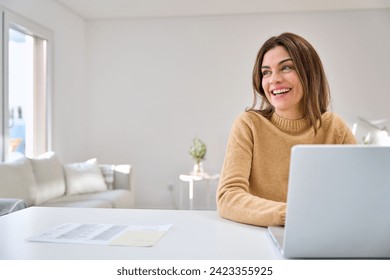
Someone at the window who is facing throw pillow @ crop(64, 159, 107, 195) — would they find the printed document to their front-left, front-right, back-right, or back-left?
front-right

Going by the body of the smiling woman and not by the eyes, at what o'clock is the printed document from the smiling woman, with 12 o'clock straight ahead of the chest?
The printed document is roughly at 1 o'clock from the smiling woman.

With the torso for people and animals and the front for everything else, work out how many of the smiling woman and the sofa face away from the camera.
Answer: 0

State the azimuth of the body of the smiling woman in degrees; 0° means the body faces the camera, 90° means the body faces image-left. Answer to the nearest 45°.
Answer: approximately 0°

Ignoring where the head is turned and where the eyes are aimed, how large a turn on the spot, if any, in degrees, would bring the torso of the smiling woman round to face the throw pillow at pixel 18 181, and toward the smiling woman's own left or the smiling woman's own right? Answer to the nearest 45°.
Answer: approximately 135° to the smiling woman's own right

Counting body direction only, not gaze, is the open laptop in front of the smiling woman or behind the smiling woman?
in front

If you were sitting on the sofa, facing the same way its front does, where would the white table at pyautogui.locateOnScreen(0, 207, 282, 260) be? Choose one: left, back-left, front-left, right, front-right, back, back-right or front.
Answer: front-right

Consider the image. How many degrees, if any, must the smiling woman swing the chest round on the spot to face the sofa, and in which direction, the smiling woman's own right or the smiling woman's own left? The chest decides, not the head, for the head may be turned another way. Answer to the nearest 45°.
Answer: approximately 135° to the smiling woman's own right

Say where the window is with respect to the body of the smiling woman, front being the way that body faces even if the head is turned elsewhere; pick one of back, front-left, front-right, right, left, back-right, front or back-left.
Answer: back-right

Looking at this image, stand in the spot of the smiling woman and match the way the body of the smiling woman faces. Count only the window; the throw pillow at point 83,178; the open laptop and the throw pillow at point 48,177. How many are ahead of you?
1

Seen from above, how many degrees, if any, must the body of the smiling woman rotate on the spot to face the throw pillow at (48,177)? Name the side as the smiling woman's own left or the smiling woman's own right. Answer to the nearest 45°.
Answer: approximately 135° to the smiling woman's own right

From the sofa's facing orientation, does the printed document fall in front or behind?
in front

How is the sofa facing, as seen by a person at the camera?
facing the viewer and to the right of the viewer
